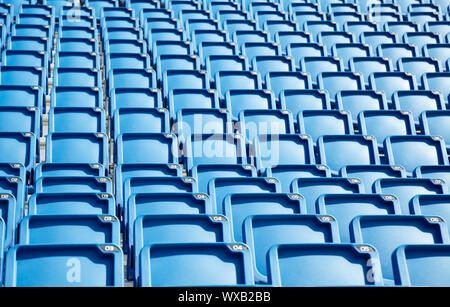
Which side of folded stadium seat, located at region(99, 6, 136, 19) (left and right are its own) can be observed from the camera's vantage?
front

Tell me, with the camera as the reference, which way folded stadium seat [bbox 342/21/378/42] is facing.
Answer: facing the viewer

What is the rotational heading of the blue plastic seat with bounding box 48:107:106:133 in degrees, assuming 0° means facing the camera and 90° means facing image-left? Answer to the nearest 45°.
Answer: approximately 0°

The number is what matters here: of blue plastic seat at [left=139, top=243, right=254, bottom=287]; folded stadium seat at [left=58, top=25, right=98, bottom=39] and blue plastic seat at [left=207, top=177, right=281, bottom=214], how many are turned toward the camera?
3

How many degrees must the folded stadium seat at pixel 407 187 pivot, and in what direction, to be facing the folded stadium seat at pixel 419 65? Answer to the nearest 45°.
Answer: approximately 180°

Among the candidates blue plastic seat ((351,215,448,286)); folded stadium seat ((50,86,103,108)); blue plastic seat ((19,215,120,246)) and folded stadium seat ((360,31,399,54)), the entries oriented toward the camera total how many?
4

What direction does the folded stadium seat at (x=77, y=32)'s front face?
toward the camera

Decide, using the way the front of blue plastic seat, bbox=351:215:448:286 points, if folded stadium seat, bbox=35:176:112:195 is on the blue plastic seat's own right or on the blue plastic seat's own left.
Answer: on the blue plastic seat's own right
